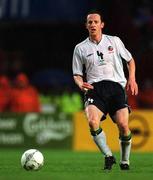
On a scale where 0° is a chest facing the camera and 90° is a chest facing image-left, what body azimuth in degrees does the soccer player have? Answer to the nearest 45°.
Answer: approximately 0°

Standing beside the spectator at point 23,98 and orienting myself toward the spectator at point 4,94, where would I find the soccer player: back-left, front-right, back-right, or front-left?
back-left

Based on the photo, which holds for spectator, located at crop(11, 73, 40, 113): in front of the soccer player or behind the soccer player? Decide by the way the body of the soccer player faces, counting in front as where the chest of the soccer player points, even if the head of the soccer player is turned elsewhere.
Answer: behind

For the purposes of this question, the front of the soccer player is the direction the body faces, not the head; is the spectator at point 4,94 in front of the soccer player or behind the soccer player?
behind
